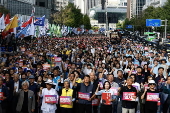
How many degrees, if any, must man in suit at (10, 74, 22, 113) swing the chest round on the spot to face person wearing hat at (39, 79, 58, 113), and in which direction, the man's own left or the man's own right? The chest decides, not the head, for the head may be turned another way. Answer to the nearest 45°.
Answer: approximately 45° to the man's own left

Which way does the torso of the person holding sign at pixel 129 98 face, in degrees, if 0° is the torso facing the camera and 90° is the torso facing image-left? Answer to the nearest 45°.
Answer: approximately 0°

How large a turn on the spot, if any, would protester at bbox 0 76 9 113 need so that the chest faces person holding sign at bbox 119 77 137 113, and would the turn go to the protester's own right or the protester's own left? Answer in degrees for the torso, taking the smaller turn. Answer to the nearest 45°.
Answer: approximately 45° to the protester's own left

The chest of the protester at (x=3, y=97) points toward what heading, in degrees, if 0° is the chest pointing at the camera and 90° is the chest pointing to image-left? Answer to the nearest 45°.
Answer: approximately 0°

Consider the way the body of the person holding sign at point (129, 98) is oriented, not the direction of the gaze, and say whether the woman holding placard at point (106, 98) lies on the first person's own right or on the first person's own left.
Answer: on the first person's own right

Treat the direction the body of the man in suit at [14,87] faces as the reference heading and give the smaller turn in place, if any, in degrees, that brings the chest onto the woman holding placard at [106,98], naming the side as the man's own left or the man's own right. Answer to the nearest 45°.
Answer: approximately 45° to the man's own left

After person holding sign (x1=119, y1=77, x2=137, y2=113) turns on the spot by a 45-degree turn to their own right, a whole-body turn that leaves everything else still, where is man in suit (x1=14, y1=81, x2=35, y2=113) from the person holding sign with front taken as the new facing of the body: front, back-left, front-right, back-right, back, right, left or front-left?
front-right

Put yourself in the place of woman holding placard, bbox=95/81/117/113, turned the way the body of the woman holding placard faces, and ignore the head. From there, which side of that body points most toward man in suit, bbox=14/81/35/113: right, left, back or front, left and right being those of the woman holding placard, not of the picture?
right

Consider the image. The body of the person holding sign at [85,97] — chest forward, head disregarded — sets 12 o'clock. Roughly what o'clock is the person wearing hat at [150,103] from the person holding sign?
The person wearing hat is roughly at 9 o'clock from the person holding sign.
